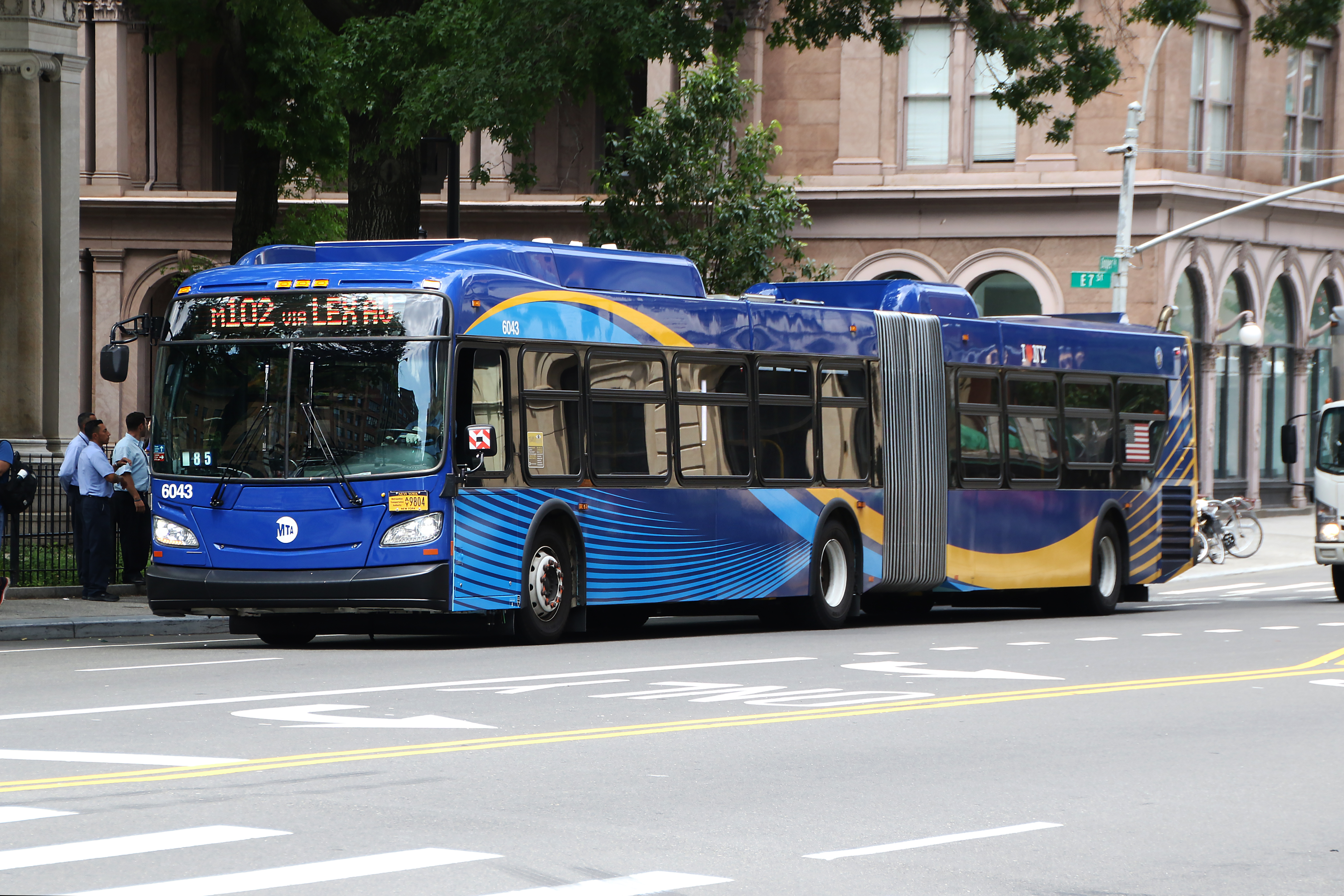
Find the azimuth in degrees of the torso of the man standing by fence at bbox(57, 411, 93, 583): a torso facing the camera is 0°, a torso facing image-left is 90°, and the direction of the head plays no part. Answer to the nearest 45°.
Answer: approximately 270°

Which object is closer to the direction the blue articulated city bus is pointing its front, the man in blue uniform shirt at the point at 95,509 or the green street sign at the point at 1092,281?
the man in blue uniform shirt

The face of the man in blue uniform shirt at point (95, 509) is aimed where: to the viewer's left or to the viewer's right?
to the viewer's right

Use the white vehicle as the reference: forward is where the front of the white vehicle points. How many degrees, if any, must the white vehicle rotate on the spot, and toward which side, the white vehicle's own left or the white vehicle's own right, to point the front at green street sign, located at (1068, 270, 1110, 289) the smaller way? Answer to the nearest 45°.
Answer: approximately 90° to the white vehicle's own right

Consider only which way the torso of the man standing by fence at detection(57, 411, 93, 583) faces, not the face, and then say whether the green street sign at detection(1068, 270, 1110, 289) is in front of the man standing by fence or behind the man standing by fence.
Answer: in front

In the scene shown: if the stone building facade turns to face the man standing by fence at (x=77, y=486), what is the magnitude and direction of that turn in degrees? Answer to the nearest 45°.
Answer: approximately 45° to its right

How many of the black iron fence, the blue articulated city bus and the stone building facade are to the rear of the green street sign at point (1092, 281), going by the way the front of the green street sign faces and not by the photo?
1

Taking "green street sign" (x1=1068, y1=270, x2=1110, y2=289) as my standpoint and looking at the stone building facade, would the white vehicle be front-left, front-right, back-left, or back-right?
back-right

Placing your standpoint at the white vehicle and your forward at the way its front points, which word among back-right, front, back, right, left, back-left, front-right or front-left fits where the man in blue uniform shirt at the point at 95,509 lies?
front

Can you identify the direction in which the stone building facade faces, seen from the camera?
facing the viewer

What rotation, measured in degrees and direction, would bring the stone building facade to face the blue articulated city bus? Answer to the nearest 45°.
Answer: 0° — it already faces it

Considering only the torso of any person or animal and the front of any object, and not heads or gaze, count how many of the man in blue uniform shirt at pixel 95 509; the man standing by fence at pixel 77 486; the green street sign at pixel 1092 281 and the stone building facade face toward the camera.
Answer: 2

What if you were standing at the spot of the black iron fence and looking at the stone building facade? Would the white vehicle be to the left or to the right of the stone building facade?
right

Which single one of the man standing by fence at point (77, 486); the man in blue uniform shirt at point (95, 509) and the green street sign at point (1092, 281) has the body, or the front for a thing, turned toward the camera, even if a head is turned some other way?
the green street sign

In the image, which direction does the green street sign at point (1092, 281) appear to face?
toward the camera

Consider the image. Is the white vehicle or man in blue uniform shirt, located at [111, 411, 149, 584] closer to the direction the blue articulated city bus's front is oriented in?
the man in blue uniform shirt
